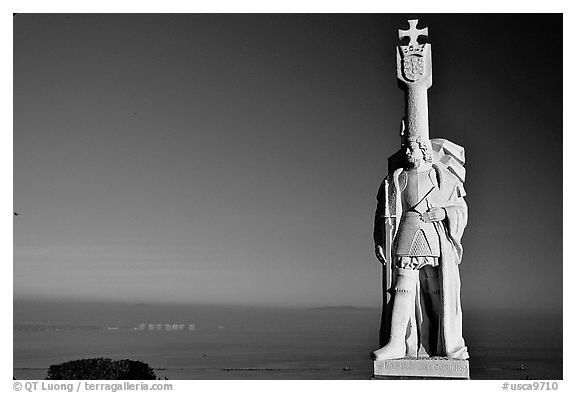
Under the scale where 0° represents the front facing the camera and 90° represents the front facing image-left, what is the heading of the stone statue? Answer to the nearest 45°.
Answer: approximately 0°
